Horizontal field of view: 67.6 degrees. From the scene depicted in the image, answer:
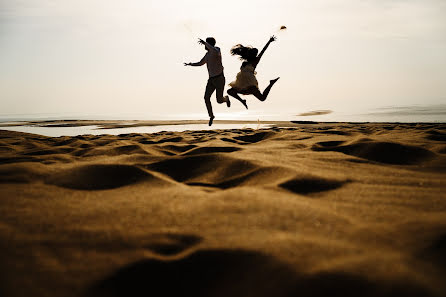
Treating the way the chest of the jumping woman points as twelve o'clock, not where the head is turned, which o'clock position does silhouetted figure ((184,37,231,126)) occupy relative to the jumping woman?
The silhouetted figure is roughly at 1 o'clock from the jumping woman.

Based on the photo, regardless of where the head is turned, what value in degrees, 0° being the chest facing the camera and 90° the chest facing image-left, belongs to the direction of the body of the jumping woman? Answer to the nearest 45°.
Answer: approximately 90°
